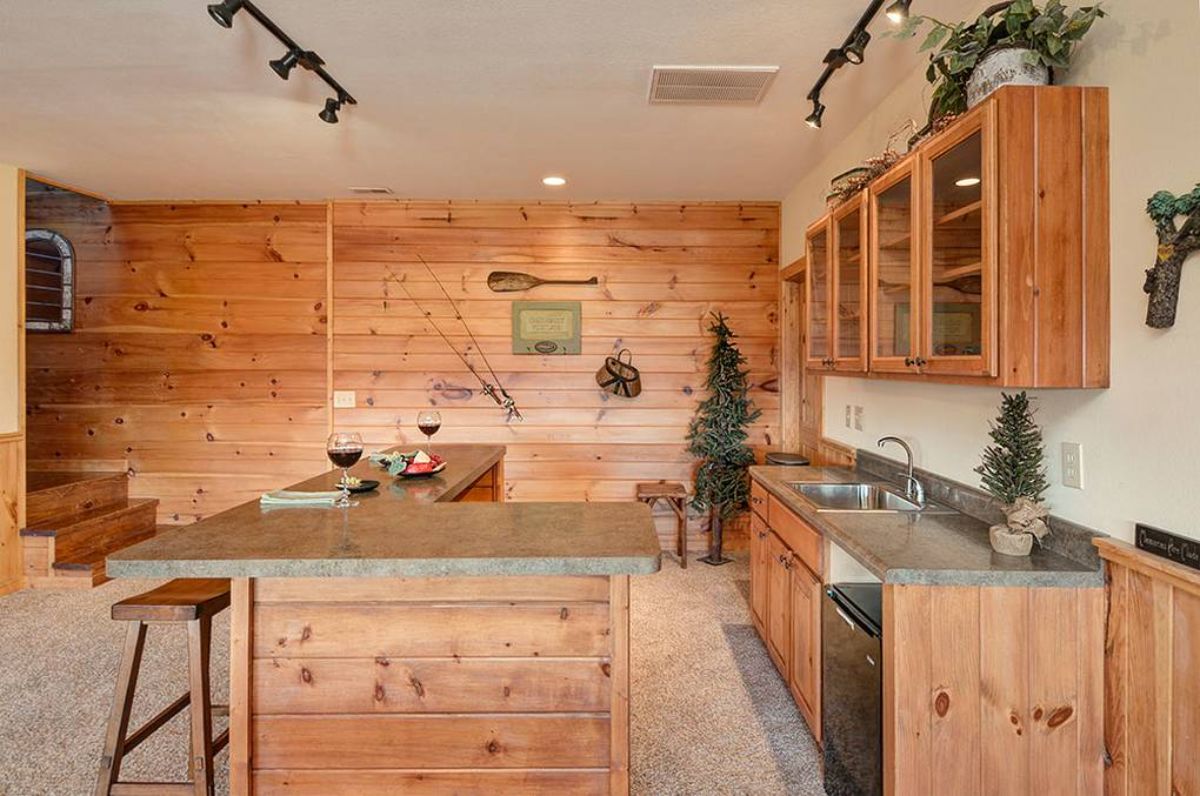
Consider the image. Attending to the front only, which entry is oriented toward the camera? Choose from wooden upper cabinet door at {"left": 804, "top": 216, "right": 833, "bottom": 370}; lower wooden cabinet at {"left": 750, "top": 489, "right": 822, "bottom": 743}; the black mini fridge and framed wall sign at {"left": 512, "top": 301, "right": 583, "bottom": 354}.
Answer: the framed wall sign

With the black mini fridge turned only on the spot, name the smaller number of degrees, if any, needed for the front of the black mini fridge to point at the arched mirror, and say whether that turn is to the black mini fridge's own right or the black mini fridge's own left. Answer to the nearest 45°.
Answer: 0° — it already faces it

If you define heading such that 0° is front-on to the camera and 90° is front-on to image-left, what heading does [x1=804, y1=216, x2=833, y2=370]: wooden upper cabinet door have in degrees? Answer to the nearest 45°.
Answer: approximately 90°

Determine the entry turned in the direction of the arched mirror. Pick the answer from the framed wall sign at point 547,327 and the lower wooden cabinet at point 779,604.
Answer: the lower wooden cabinet

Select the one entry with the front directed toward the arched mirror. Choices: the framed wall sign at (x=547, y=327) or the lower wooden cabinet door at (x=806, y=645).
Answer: the lower wooden cabinet door

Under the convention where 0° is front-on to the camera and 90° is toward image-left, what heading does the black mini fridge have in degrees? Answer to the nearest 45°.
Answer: approximately 90°

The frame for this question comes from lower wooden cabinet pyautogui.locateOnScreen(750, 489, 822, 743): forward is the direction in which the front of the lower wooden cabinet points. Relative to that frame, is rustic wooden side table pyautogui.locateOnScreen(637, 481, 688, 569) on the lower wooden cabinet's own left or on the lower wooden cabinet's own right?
on the lower wooden cabinet's own right

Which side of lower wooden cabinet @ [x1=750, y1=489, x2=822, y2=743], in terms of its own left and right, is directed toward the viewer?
left

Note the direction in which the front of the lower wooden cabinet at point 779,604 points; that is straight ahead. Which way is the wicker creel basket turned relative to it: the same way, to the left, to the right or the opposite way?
to the left

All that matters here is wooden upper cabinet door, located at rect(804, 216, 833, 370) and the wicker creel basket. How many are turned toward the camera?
1

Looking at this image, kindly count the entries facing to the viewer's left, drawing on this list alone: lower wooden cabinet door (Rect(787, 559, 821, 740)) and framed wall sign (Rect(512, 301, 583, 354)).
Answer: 1
